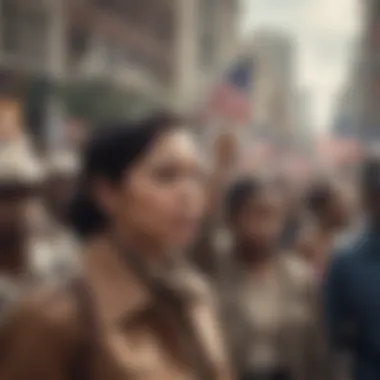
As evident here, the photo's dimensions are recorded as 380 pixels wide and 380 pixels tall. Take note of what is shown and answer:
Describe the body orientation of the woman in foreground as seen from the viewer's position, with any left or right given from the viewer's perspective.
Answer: facing the viewer and to the right of the viewer

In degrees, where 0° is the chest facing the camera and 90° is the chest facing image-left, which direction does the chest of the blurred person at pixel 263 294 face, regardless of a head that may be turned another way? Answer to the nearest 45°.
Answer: approximately 0°

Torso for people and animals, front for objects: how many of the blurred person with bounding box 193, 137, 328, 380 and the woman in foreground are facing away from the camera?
0

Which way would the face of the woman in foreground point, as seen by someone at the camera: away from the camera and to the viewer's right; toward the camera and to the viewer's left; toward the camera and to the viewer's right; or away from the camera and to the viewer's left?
toward the camera and to the viewer's right
